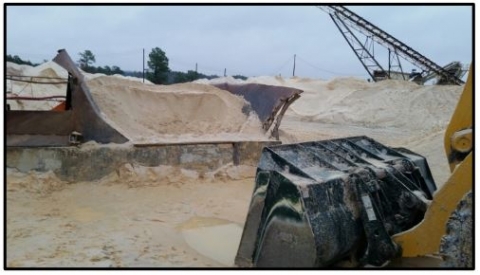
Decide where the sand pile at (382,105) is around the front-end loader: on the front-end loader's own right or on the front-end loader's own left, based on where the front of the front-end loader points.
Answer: on the front-end loader's own right

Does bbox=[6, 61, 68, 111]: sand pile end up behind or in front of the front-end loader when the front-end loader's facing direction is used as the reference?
in front

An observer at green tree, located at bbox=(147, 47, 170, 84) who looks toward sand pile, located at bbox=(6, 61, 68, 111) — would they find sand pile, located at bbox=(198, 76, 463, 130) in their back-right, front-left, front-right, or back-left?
front-left

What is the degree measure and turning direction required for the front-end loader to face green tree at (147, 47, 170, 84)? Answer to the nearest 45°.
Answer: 0° — it already faces it

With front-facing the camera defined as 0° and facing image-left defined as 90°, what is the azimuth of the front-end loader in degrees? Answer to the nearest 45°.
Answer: approximately 135°

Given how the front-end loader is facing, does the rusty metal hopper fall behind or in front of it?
in front

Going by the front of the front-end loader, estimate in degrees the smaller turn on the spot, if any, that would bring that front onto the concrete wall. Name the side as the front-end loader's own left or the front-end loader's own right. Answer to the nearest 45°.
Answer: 0° — it already faces it
